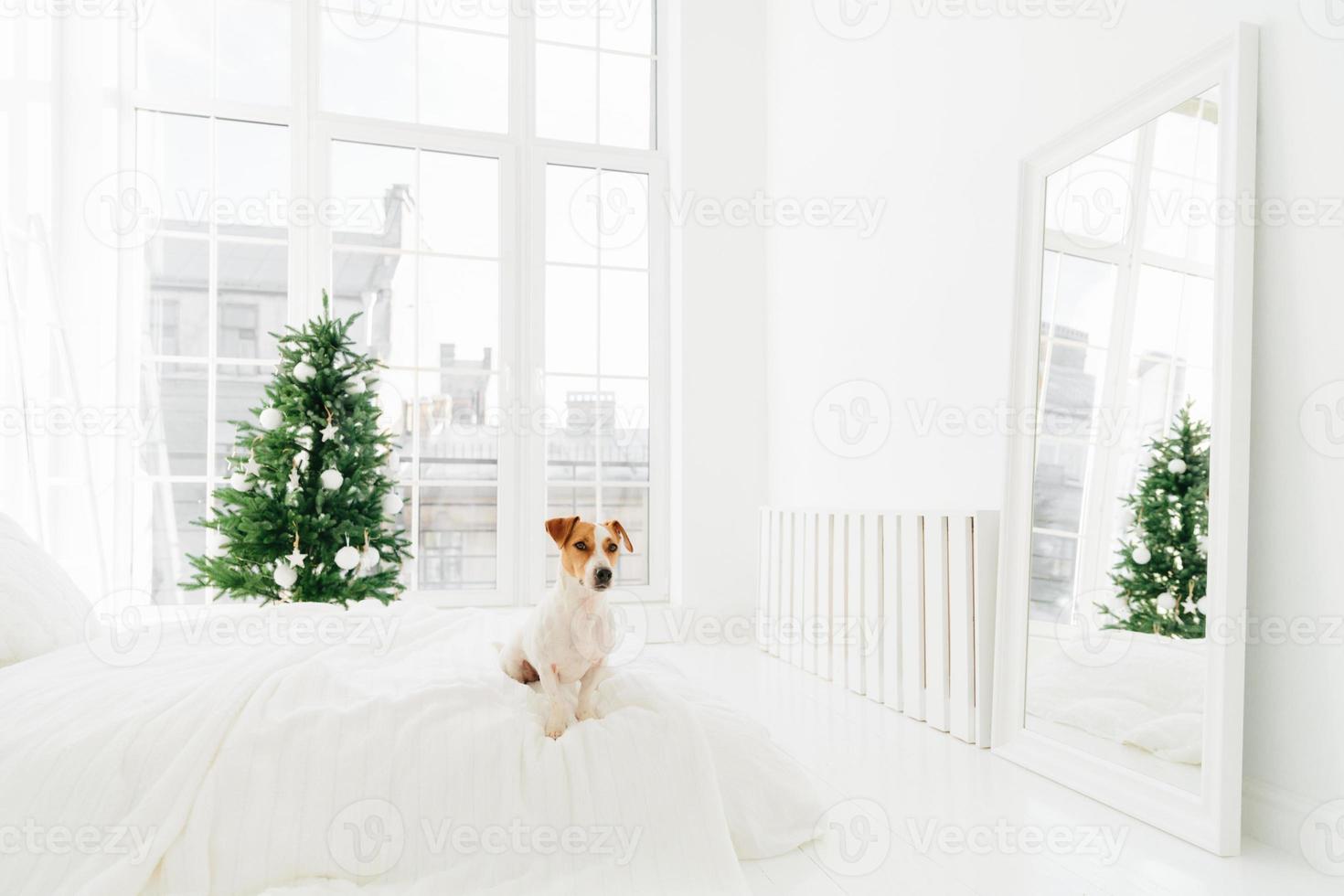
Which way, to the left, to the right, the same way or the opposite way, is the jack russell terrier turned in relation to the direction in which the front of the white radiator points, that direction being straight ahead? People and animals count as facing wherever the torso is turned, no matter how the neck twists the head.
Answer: to the left

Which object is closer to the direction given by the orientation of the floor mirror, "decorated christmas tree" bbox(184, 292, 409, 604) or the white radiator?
the decorated christmas tree

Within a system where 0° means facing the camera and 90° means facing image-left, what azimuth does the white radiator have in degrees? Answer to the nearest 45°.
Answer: approximately 45°

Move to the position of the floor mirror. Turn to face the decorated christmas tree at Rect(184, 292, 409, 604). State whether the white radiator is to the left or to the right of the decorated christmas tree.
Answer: right

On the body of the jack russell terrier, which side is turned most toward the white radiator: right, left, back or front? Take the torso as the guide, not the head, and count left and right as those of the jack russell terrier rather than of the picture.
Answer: left

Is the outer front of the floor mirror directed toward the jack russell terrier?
yes
